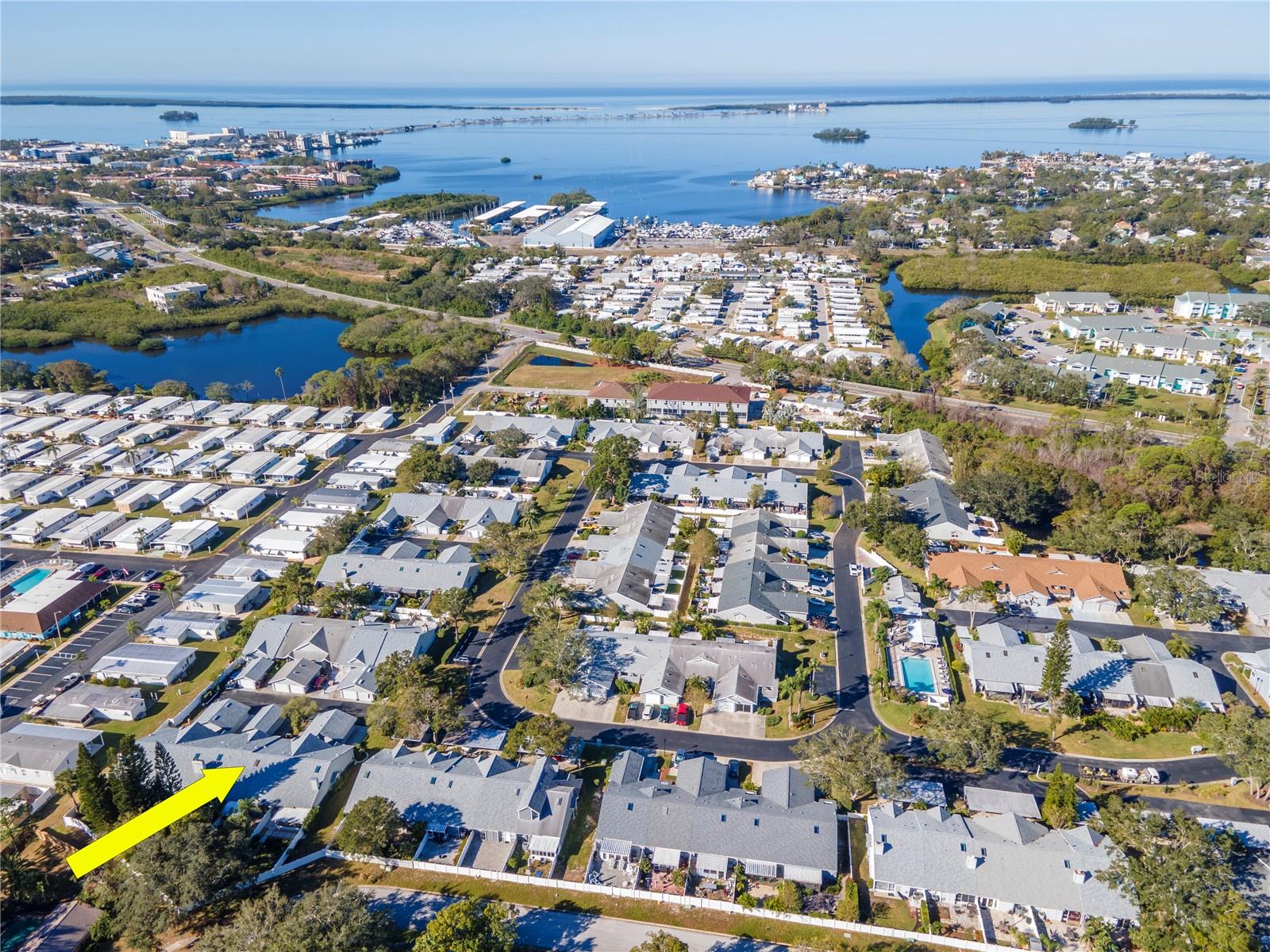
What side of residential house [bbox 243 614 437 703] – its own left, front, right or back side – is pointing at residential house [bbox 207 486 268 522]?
back

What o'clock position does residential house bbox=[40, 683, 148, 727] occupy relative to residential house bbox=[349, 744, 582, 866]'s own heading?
residential house bbox=[40, 683, 148, 727] is roughly at 10 o'clock from residential house bbox=[349, 744, 582, 866].

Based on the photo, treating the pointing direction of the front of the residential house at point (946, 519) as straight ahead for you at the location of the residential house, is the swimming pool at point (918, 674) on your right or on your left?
on your left

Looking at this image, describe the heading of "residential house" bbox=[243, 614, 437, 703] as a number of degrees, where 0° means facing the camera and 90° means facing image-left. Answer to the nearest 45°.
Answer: approximately 0°

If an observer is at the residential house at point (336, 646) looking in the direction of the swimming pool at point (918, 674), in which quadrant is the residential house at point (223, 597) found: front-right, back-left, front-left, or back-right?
back-left

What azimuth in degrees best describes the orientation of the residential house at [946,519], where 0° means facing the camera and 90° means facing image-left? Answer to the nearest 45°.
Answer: approximately 90°

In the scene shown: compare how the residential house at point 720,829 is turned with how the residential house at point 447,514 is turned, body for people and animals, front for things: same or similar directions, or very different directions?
very different directions

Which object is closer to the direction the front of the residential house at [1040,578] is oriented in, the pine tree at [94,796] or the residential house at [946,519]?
the pine tree

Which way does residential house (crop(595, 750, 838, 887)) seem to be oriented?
away from the camera

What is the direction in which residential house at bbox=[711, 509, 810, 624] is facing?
to the viewer's right

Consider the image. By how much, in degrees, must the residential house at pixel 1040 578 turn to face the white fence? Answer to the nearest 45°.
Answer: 0° — it already faces it
